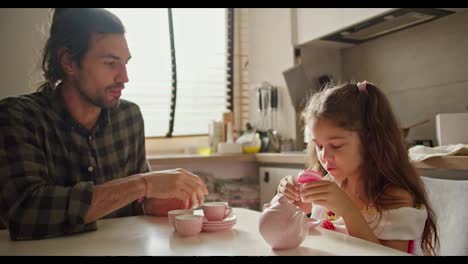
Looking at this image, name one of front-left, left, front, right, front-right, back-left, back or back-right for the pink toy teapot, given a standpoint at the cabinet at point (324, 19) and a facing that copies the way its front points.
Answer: front-left

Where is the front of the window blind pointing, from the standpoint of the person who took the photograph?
facing the viewer

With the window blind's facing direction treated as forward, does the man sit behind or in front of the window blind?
in front

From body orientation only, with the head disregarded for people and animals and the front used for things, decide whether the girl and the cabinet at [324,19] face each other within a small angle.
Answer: no

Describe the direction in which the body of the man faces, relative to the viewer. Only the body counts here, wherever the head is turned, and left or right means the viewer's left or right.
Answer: facing the viewer and to the right of the viewer

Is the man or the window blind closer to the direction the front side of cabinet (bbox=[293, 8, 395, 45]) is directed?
the man

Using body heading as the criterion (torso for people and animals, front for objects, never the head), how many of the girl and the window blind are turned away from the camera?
0

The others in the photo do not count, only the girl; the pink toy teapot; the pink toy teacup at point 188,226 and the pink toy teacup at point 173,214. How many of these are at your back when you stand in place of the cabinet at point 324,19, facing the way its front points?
0

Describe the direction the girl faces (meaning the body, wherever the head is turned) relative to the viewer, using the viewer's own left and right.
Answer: facing the viewer and to the left of the viewer

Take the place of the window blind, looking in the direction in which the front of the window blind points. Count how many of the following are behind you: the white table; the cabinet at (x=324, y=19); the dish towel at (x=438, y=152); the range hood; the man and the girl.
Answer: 0

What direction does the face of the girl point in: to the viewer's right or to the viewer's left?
to the viewer's left

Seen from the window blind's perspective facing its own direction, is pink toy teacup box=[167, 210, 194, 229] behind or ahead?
ahead

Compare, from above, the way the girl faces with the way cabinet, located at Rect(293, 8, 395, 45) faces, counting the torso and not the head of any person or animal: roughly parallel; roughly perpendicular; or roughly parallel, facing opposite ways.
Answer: roughly parallel

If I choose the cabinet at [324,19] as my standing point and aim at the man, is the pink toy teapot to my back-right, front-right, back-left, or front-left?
front-left

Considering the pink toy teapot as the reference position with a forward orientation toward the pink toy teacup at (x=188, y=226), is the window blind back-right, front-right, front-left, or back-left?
front-right
